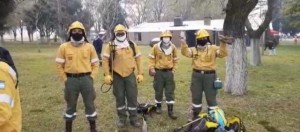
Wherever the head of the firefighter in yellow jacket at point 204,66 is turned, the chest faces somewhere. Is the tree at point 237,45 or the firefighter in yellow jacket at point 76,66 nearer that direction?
the firefighter in yellow jacket

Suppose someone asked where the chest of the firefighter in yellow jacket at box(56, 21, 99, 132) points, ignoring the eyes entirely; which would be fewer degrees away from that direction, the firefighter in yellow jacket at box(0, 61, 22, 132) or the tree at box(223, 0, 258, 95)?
the firefighter in yellow jacket

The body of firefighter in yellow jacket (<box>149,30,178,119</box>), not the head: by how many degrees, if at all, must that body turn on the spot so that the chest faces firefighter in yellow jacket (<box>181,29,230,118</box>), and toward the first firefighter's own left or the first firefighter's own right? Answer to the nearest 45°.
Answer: approximately 45° to the first firefighter's own left

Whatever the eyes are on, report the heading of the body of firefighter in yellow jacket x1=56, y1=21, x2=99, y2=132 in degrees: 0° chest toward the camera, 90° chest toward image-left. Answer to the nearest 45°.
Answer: approximately 0°

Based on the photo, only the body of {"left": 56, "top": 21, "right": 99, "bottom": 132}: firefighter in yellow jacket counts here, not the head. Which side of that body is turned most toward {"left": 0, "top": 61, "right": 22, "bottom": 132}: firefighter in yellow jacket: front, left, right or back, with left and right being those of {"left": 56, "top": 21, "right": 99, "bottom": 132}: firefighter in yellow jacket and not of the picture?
front

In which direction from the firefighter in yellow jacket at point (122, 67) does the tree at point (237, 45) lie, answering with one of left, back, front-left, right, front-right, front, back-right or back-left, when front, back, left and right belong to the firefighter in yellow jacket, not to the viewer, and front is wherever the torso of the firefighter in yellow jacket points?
back-left

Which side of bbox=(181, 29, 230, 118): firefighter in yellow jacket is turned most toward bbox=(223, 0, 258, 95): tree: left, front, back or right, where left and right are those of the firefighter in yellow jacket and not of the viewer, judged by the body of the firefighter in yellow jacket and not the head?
back

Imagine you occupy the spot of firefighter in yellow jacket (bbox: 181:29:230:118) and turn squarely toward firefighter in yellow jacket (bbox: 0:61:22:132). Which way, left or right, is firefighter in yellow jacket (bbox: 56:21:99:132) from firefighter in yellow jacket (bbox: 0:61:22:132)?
right

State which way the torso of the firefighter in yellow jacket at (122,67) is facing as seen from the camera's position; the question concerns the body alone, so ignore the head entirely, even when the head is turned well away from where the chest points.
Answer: toward the camera

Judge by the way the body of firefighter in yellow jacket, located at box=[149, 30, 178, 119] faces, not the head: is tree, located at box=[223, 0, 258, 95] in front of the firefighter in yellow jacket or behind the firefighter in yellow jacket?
behind

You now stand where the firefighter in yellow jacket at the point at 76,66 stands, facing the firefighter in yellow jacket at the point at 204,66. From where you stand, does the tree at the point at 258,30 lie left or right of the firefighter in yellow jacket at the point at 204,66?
left

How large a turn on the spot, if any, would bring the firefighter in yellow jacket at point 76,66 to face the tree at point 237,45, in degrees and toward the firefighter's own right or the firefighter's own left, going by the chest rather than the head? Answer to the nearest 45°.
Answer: approximately 135° to the firefighter's own left

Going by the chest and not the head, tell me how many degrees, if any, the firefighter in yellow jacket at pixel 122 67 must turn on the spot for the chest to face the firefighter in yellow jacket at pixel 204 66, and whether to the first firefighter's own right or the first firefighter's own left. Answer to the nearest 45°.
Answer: approximately 90° to the first firefighter's own left

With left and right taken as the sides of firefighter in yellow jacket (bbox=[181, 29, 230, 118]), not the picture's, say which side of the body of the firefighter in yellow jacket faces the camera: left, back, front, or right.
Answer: front

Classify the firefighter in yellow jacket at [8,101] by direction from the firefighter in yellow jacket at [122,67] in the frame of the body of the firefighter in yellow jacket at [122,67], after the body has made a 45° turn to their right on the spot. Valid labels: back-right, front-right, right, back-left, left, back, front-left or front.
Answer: front-left
